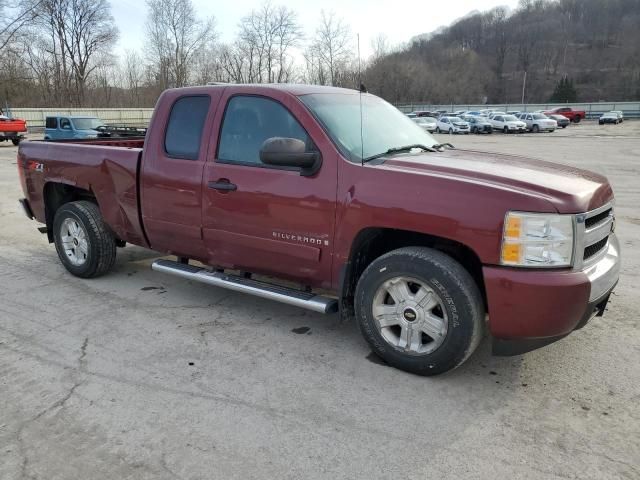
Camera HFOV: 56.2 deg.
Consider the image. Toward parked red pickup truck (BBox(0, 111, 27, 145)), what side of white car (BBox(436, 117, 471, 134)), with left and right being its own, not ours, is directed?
right

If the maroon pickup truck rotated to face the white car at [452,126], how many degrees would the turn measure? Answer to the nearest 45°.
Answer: approximately 135° to its left

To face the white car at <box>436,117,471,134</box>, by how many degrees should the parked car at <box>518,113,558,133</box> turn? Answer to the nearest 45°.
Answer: approximately 90° to its right

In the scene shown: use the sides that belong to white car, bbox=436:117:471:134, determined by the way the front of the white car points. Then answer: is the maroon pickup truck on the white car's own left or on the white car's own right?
on the white car's own right

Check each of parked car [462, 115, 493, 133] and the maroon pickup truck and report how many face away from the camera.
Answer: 0

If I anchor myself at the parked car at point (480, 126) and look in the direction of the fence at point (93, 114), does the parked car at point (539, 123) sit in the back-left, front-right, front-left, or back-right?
back-right

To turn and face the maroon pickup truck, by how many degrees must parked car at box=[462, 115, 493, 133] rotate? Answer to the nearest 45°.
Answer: approximately 45° to its right

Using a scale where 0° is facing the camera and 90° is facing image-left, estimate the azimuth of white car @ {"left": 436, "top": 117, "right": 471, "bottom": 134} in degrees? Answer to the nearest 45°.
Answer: approximately 315°

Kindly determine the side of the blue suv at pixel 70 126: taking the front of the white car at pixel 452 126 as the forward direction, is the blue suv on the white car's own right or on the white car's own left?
on the white car's own right

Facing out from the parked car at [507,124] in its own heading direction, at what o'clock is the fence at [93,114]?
The fence is roughly at 4 o'clock from the parked car.

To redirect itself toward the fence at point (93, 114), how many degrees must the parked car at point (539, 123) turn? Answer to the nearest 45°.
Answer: approximately 135° to its right
